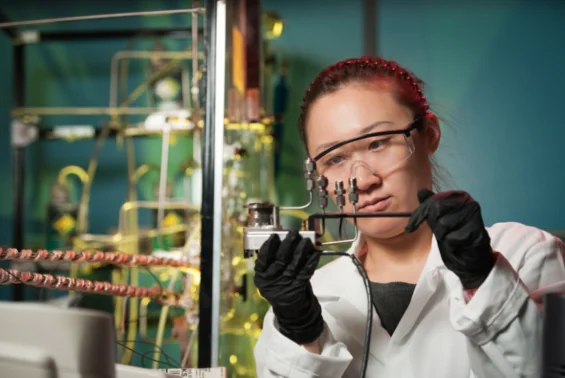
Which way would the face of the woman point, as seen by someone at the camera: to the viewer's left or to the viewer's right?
to the viewer's left

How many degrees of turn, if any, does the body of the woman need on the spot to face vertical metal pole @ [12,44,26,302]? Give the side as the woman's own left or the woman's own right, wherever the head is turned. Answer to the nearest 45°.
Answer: approximately 90° to the woman's own right

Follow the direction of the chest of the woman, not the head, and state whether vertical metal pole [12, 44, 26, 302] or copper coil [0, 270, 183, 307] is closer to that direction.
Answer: the copper coil

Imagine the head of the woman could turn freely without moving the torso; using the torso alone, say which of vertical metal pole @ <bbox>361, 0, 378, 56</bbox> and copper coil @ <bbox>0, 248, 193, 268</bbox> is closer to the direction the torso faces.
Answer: the copper coil

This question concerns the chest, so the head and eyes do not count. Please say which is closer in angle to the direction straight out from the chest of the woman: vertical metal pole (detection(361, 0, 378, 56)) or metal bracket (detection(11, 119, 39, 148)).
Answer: the metal bracket

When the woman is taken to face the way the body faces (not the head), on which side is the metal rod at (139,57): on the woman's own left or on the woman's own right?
on the woman's own right

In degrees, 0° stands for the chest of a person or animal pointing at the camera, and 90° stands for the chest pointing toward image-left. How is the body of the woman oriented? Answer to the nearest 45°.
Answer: approximately 45°

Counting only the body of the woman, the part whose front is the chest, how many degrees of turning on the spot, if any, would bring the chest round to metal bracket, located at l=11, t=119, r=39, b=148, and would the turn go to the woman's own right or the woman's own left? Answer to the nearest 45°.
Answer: approximately 90° to the woman's own right

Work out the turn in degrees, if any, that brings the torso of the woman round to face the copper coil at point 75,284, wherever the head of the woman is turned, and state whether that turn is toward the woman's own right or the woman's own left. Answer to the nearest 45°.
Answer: approximately 45° to the woman's own right

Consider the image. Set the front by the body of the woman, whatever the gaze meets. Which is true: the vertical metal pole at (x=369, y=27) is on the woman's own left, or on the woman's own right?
on the woman's own right
